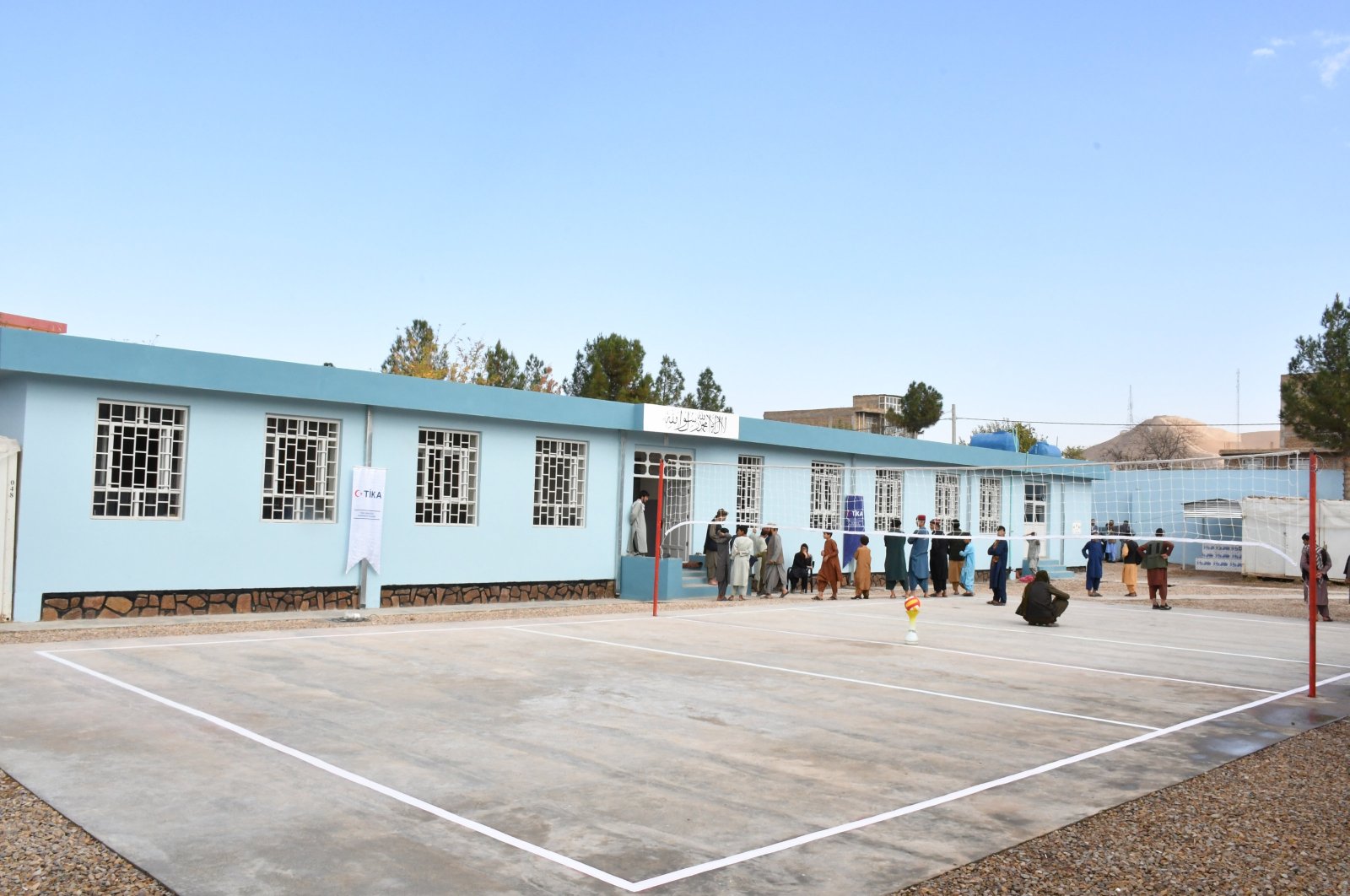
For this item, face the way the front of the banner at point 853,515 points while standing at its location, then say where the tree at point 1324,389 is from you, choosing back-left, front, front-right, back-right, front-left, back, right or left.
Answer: back-left

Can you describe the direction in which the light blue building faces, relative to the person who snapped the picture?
facing the viewer and to the right of the viewer

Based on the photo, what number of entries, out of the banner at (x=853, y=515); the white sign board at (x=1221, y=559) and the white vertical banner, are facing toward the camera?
3

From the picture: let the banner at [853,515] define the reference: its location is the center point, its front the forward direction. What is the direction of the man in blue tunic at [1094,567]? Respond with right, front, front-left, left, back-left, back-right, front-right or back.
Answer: left

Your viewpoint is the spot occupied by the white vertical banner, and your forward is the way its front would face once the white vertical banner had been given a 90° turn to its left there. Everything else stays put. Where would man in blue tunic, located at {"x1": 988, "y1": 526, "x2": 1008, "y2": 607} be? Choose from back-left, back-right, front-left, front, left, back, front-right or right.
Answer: front

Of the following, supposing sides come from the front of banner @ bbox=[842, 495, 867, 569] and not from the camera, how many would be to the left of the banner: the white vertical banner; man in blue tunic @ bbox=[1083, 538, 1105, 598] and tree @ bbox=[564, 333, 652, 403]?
1

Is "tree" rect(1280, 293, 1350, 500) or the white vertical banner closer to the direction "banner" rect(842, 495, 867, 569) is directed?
the white vertical banner

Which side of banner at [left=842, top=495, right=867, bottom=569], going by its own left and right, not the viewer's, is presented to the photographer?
front

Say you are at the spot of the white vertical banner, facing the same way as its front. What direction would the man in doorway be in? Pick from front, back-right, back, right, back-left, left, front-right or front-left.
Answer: back-left

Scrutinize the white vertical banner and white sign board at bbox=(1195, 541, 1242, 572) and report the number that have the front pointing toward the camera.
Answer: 2

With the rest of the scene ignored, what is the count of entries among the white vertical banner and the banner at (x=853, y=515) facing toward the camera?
2

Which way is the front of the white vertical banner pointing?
toward the camera

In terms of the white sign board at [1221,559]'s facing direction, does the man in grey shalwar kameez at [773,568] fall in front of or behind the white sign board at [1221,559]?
in front
